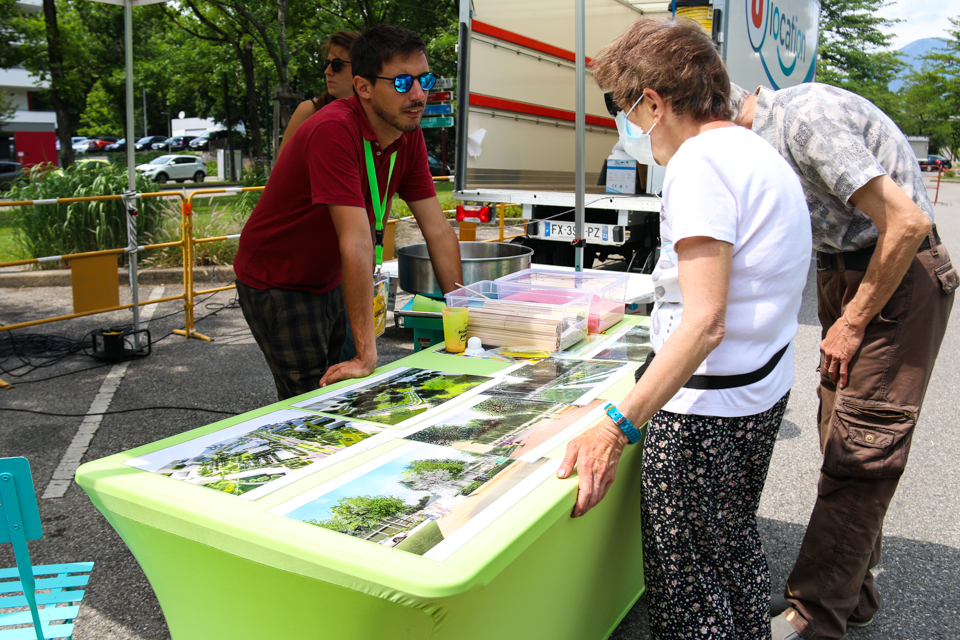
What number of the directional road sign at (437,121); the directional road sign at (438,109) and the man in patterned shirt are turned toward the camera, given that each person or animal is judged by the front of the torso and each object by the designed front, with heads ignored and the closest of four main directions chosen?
2

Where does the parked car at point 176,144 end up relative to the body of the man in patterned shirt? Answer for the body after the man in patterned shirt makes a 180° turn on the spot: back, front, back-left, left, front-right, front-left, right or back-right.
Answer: back-left

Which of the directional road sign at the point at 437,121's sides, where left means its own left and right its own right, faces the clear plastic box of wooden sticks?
front

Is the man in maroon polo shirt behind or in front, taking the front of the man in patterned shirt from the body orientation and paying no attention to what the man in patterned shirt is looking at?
in front

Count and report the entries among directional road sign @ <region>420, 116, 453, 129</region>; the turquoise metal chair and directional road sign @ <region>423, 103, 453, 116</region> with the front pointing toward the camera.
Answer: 2

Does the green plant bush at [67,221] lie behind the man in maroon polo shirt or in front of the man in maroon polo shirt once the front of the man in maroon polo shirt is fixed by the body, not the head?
behind

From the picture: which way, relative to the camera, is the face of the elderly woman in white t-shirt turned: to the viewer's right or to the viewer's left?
to the viewer's left

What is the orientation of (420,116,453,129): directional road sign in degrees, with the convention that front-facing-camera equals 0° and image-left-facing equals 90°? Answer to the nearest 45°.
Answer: approximately 0°

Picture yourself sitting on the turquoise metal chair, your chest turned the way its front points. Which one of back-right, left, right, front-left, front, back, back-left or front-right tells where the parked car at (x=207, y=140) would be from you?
front

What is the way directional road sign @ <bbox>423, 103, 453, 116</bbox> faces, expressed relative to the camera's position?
facing the viewer

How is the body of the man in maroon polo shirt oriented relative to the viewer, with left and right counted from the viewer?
facing the viewer and to the right of the viewer

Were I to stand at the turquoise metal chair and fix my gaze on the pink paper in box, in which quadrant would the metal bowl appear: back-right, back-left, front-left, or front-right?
front-left

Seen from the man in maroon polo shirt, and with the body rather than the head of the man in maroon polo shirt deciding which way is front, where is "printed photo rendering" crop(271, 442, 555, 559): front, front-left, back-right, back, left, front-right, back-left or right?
front-right

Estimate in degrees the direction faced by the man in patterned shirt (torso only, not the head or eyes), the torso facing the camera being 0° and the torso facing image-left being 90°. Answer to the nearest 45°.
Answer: approximately 90°
